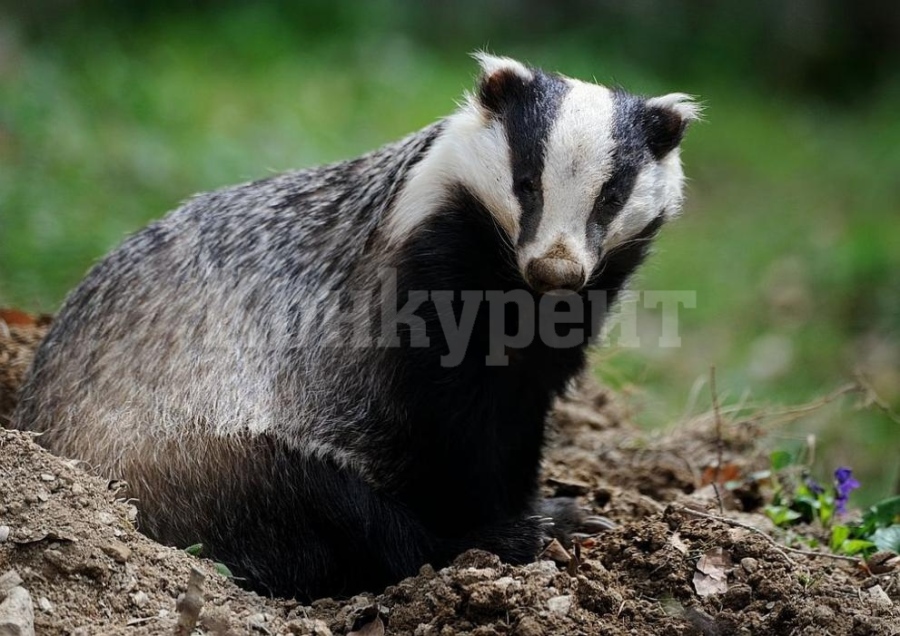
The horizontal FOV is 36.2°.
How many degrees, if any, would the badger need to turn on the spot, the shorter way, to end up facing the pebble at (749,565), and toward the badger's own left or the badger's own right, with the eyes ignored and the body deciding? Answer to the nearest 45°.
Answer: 0° — it already faces it

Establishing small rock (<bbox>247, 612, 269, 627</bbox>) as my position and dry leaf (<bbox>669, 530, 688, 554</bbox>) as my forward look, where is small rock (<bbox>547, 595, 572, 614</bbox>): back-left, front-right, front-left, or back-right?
front-right

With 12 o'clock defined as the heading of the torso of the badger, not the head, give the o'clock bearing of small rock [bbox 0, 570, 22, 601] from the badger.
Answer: The small rock is roughly at 3 o'clock from the badger.

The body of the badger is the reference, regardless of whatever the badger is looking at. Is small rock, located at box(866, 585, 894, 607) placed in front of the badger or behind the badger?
in front

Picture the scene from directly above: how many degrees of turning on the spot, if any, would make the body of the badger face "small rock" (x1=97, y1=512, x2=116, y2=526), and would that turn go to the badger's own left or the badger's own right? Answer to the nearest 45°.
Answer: approximately 90° to the badger's own right

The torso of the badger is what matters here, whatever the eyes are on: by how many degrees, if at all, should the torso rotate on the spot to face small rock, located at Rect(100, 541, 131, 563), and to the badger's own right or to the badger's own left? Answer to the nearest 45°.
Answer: approximately 90° to the badger's own right

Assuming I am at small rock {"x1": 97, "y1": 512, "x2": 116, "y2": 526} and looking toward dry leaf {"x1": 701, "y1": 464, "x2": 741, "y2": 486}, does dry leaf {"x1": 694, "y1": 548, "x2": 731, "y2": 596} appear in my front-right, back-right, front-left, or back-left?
front-right

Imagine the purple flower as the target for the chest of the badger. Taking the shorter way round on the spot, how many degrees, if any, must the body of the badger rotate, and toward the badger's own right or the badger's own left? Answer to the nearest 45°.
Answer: approximately 45° to the badger's own left

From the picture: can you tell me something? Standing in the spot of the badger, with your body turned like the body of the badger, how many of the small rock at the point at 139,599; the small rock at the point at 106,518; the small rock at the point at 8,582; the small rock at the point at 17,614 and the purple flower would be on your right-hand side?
4

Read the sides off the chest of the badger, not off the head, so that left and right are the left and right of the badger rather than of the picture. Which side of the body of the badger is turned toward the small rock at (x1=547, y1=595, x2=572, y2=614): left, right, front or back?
front

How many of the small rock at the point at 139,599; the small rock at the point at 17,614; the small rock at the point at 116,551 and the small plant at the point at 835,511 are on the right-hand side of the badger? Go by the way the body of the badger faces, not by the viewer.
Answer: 3

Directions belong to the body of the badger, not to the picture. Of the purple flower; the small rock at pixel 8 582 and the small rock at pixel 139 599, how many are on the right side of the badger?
2

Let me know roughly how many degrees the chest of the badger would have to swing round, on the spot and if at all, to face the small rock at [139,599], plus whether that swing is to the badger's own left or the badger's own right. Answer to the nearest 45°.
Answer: approximately 90° to the badger's own right

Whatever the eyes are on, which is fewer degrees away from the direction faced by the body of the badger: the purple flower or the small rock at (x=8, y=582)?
the purple flower

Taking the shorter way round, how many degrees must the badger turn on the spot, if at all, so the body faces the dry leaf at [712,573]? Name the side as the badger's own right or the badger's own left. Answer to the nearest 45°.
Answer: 0° — it already faces it

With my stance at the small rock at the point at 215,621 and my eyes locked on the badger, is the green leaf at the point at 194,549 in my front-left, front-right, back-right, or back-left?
front-left

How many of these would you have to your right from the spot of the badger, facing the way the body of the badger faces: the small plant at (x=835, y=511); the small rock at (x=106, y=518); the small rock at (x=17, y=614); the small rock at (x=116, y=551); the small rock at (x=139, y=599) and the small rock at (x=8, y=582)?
5
